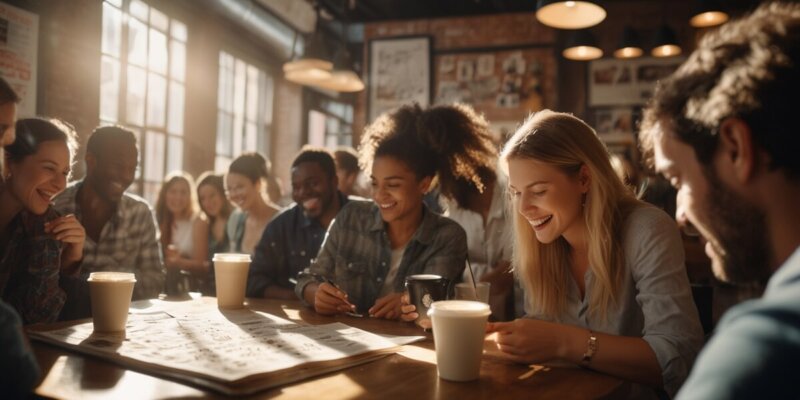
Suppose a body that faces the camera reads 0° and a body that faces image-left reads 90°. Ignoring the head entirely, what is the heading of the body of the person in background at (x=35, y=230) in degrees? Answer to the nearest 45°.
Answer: approximately 315°

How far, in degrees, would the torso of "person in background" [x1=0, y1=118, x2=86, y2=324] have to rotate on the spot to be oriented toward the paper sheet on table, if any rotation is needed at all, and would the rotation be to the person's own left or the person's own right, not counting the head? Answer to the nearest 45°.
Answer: approximately 45° to the person's own right

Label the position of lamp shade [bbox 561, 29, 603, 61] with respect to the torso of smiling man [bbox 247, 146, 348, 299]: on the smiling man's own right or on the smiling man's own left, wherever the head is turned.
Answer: on the smiling man's own left

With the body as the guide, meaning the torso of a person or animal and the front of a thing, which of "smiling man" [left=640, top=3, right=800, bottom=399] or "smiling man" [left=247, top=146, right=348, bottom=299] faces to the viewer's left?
"smiling man" [left=640, top=3, right=800, bottom=399]

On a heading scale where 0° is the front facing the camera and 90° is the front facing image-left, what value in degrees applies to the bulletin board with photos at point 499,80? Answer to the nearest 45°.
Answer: approximately 0°

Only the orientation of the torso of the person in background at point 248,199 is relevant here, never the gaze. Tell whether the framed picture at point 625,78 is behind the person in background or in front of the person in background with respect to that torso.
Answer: behind

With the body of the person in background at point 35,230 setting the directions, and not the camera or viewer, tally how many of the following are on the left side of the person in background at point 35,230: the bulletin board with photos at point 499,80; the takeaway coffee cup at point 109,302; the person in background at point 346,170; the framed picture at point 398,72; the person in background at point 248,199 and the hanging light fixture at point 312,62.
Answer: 5

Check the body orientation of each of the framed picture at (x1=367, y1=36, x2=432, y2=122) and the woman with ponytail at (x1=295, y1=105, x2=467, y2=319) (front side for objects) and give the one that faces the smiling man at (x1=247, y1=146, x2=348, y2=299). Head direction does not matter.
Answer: the framed picture
